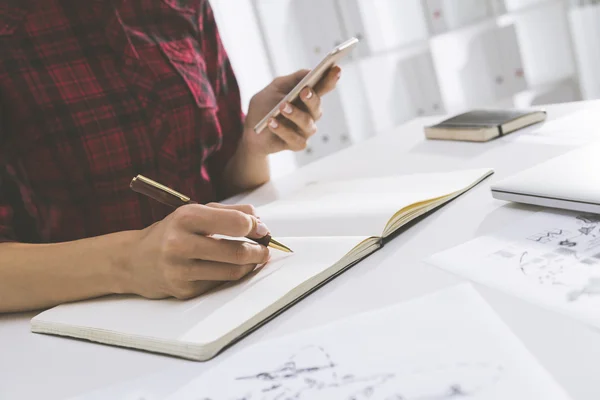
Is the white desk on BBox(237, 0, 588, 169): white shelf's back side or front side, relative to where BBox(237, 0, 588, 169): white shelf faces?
on the front side

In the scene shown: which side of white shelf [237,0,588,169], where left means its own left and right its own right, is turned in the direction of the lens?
front

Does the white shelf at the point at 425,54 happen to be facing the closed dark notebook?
yes

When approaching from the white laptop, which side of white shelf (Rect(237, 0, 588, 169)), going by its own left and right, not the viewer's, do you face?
front

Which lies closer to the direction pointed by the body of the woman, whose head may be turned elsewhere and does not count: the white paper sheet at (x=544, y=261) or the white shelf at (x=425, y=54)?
the white paper sheet

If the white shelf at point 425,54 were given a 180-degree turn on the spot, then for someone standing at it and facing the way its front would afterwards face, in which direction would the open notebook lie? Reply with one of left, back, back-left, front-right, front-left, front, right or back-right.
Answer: back

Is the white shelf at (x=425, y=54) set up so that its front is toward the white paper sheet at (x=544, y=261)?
yes

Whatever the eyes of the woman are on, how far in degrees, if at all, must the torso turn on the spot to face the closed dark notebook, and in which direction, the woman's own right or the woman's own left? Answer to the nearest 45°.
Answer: approximately 45° to the woman's own left

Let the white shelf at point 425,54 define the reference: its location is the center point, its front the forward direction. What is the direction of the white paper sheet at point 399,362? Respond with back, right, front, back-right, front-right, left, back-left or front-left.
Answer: front

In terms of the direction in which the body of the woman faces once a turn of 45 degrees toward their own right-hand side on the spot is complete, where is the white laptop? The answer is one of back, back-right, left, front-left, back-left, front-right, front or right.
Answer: front-left

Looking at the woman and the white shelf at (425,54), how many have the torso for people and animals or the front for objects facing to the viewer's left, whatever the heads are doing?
0

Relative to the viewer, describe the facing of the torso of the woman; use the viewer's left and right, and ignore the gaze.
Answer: facing the viewer and to the right of the viewer
